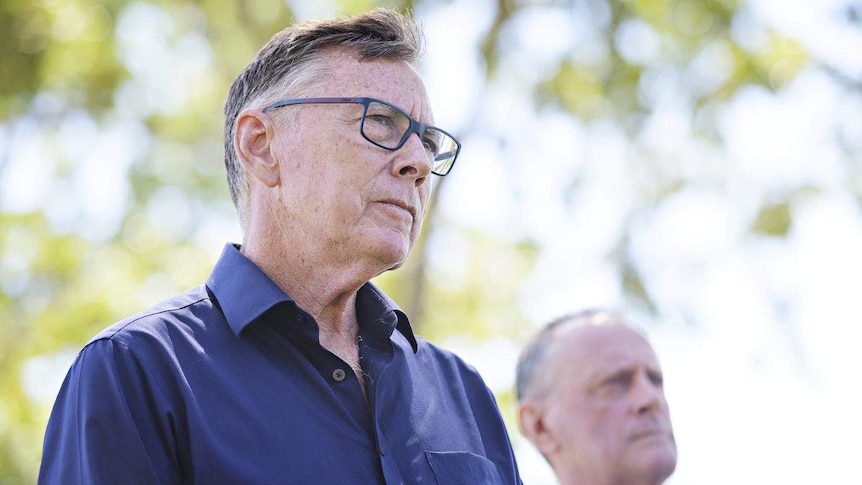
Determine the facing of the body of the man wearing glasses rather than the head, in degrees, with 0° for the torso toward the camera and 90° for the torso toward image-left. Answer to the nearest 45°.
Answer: approximately 315°

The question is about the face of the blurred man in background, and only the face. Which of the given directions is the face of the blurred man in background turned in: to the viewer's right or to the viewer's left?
to the viewer's right

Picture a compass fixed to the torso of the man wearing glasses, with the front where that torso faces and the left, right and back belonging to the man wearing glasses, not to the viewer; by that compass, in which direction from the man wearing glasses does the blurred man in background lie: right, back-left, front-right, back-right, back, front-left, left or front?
left
